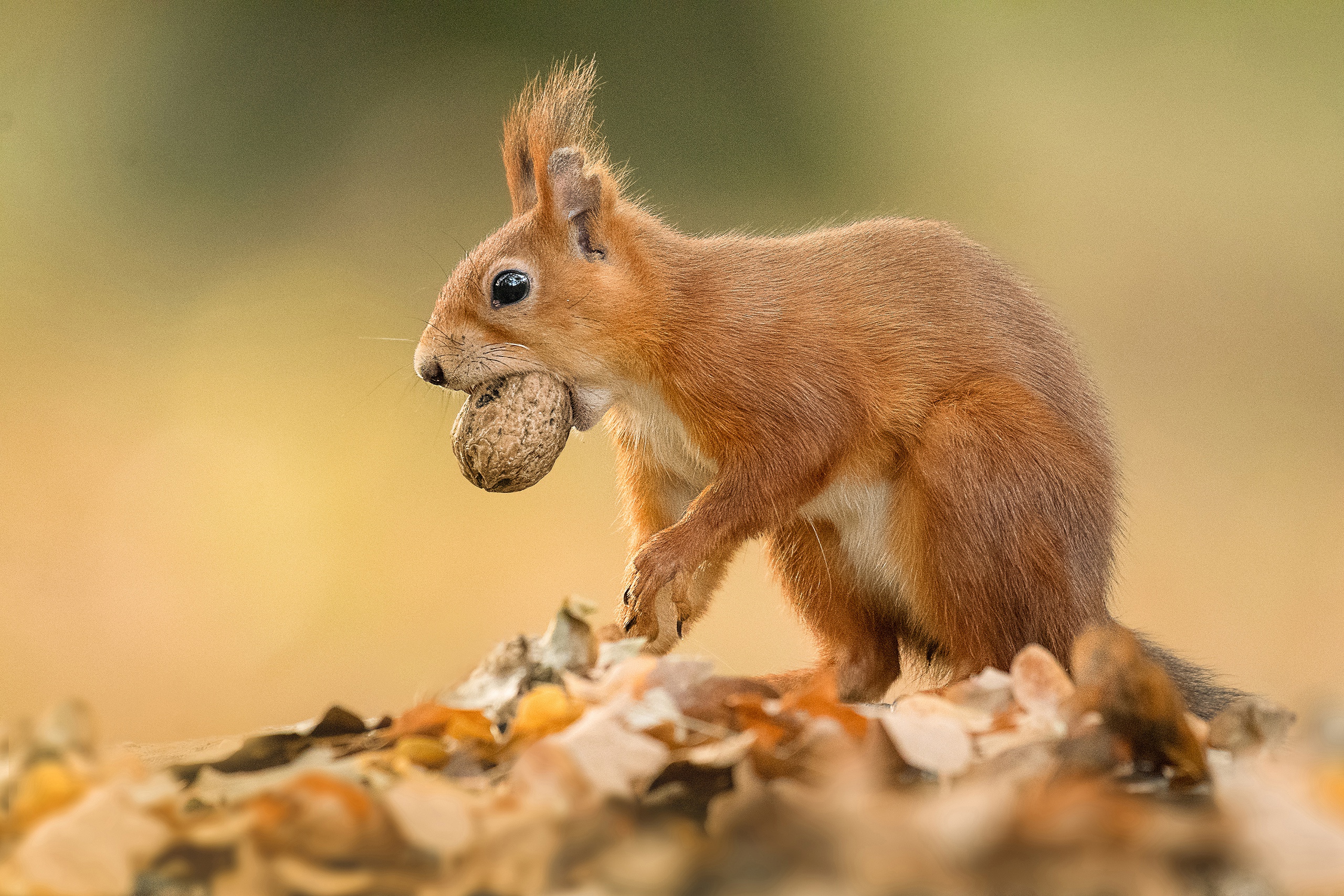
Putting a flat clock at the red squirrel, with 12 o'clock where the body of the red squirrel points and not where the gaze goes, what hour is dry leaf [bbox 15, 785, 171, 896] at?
The dry leaf is roughly at 10 o'clock from the red squirrel.

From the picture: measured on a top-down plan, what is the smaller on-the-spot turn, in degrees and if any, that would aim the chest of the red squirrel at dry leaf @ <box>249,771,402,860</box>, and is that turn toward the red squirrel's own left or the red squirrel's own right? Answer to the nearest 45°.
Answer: approximately 45° to the red squirrel's own left

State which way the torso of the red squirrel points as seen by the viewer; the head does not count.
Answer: to the viewer's left

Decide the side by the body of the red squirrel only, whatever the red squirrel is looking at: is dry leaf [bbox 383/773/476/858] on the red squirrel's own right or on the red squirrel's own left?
on the red squirrel's own left

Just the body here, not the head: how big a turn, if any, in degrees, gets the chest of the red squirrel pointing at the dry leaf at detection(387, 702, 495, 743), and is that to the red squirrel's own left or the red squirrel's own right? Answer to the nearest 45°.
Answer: approximately 45° to the red squirrel's own left
